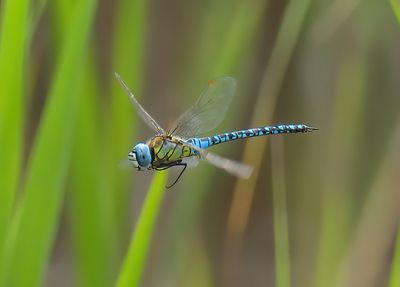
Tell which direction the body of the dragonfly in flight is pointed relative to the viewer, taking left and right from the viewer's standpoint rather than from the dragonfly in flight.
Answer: facing to the left of the viewer
